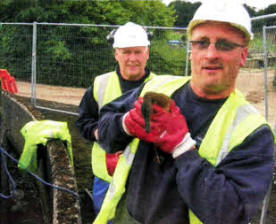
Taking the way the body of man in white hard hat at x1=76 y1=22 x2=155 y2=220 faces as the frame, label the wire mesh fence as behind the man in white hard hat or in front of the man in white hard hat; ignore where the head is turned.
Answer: behind

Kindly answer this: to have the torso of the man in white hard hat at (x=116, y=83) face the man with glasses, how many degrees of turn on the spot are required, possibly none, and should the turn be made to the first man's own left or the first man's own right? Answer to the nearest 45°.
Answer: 0° — they already face them

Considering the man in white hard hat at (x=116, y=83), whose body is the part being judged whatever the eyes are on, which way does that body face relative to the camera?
toward the camera

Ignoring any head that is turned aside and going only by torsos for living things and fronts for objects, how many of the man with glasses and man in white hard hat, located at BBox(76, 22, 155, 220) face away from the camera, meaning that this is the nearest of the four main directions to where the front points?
0

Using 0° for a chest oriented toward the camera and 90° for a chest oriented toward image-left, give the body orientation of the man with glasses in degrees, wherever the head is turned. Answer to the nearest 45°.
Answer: approximately 45°

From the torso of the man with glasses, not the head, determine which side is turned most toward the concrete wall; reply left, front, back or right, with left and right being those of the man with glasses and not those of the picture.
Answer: right
